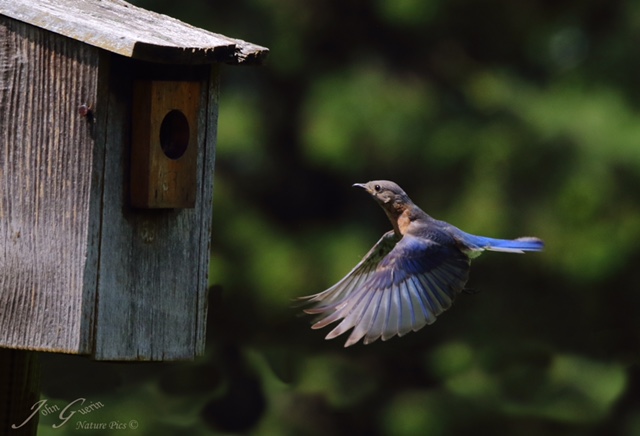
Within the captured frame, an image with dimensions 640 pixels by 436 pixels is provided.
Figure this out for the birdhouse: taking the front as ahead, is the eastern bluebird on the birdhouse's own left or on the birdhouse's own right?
on the birdhouse's own left

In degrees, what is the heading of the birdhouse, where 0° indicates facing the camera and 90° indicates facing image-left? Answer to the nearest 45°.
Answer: approximately 315°

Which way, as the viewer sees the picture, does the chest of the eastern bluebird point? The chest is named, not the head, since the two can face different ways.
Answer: to the viewer's left

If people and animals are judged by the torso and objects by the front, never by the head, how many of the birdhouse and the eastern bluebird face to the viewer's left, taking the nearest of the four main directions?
1

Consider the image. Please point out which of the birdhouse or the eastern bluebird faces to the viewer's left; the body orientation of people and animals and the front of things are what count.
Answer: the eastern bluebird

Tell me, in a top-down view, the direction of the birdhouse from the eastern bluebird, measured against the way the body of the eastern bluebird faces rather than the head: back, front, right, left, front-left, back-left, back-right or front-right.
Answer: front-left
